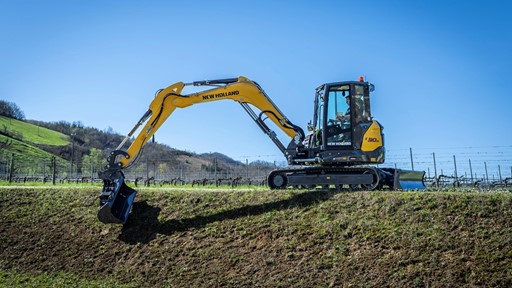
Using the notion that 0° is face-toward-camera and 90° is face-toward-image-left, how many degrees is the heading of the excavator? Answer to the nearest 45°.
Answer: approximately 90°
